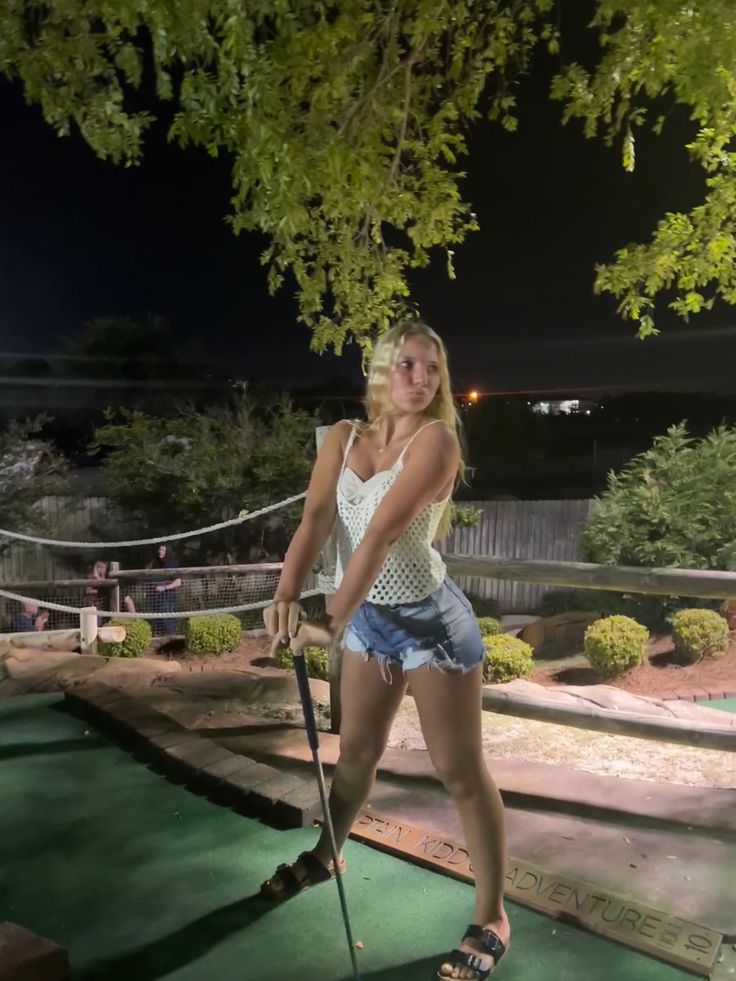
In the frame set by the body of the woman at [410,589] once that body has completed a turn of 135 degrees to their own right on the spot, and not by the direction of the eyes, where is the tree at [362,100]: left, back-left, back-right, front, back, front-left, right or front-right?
front

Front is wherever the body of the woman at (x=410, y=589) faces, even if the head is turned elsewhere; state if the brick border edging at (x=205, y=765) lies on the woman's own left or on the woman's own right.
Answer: on the woman's own right

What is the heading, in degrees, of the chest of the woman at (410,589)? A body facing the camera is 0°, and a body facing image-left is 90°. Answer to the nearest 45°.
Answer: approximately 45°

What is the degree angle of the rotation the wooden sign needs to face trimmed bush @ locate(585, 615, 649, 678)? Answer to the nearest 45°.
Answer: approximately 135° to its right

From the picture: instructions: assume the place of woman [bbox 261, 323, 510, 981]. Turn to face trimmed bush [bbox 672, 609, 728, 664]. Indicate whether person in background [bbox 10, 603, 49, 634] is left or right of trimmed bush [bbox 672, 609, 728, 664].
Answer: left

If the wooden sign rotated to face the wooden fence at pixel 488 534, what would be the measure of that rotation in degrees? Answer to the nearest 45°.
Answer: approximately 135° to its right

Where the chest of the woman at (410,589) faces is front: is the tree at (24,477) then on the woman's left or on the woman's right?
on the woman's right

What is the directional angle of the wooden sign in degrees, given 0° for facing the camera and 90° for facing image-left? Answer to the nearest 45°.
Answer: approximately 45°
